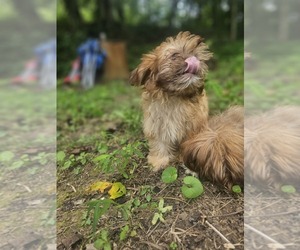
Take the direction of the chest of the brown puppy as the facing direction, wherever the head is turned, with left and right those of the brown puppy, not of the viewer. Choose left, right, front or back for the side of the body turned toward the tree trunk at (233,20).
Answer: back

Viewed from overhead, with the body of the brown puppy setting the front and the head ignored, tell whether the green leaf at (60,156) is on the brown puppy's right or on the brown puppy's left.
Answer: on the brown puppy's right

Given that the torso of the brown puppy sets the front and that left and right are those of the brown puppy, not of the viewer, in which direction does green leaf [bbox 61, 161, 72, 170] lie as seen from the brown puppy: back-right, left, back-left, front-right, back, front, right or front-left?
right

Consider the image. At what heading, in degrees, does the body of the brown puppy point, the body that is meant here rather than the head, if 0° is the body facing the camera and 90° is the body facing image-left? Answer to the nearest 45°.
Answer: approximately 0°
